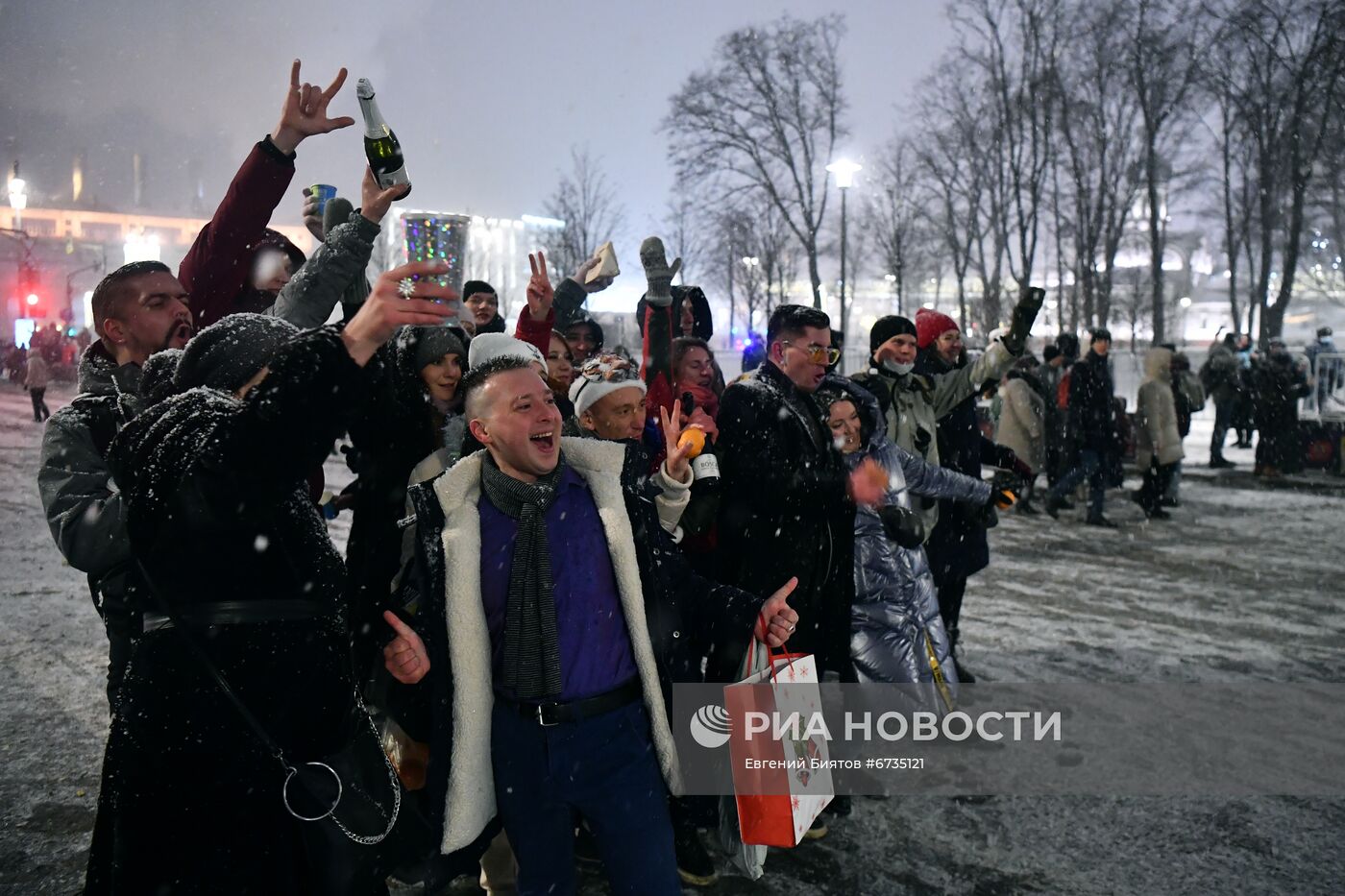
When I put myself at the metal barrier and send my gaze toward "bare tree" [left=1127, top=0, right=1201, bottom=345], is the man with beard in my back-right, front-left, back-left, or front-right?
back-left

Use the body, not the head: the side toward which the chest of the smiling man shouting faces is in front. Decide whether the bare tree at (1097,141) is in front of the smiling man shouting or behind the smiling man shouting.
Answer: behind

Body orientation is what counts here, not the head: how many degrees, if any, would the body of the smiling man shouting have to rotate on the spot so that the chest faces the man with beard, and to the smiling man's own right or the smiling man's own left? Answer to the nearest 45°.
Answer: approximately 90° to the smiling man's own right

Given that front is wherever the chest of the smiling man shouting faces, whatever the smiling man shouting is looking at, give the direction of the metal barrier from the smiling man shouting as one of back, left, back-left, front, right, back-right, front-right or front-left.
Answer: back-left

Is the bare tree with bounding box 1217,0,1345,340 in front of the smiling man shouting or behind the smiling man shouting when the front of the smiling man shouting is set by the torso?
behind

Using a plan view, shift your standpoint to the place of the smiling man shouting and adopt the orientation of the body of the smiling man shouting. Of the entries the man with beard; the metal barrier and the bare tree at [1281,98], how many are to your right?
1

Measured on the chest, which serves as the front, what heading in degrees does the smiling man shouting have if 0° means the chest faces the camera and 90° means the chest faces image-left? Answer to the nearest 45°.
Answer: approximately 0°
